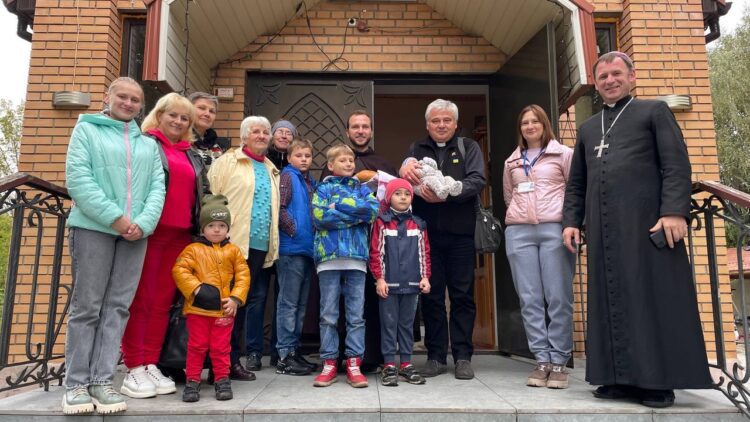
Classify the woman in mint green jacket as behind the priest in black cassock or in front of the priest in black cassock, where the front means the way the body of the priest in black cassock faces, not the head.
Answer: in front

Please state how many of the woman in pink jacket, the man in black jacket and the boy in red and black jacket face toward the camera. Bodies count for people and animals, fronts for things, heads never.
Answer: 3

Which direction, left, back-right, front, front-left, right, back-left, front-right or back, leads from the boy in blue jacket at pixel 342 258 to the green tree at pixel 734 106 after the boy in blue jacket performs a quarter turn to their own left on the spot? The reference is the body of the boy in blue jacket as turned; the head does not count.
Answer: front-left

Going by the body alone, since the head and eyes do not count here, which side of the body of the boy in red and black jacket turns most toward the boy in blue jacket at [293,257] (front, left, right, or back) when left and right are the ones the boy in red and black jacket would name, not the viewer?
right

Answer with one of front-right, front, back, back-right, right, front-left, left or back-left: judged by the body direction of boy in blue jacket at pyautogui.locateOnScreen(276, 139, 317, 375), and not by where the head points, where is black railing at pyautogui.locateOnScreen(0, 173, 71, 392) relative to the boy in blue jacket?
back-right

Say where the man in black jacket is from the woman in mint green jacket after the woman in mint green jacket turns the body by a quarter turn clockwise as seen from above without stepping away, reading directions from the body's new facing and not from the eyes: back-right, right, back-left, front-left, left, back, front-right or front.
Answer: back-left

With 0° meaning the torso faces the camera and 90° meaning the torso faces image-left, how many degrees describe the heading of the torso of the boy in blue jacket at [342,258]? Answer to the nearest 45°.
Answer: approximately 0°

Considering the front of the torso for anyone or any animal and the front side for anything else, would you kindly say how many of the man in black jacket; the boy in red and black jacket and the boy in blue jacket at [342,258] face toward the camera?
3
